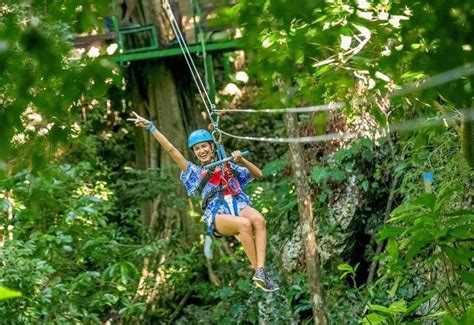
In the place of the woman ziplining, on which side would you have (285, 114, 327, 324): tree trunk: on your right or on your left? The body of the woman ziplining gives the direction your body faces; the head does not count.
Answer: on your left

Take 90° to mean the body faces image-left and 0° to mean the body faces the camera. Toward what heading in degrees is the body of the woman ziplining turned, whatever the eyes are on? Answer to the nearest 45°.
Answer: approximately 315°

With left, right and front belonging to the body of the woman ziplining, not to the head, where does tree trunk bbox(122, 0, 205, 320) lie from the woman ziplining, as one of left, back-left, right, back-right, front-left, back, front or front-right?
back-left
